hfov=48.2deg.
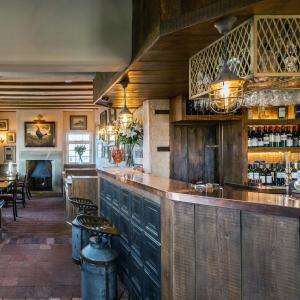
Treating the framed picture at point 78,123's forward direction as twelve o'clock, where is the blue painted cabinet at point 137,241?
The blue painted cabinet is roughly at 12 o'clock from the framed picture.

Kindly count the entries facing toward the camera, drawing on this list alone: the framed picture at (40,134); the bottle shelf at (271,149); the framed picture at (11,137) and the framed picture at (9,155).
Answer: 4

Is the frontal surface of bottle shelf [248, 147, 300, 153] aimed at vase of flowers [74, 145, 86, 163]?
no

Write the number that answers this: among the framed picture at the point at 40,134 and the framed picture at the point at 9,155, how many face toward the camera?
2

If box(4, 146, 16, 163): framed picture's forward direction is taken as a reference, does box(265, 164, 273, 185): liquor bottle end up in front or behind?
in front

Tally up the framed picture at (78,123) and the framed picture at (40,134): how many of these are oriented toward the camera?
2

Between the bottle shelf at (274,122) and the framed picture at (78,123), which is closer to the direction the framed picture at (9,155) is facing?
the bottle shelf

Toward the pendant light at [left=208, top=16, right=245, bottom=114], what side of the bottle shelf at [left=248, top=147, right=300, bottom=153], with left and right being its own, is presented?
front

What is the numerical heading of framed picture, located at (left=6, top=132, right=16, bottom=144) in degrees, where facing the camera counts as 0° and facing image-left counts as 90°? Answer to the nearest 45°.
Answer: approximately 0°

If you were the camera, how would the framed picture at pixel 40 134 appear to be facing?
facing the viewer

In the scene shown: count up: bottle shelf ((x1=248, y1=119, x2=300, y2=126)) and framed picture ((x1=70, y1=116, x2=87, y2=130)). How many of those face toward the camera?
2

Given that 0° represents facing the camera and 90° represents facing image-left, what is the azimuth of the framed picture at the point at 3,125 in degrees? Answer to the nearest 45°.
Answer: approximately 0°

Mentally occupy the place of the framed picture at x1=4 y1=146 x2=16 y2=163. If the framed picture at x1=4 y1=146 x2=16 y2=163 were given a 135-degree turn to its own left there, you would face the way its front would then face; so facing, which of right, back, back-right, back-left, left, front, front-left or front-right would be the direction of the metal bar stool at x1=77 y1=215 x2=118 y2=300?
back-right

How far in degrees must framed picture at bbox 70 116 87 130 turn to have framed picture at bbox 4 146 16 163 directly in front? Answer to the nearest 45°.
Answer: approximately 90° to its right

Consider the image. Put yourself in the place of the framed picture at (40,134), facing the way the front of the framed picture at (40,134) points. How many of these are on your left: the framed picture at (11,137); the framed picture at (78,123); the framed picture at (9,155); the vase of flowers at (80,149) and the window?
3

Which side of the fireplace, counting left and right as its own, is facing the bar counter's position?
front

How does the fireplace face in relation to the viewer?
toward the camera
